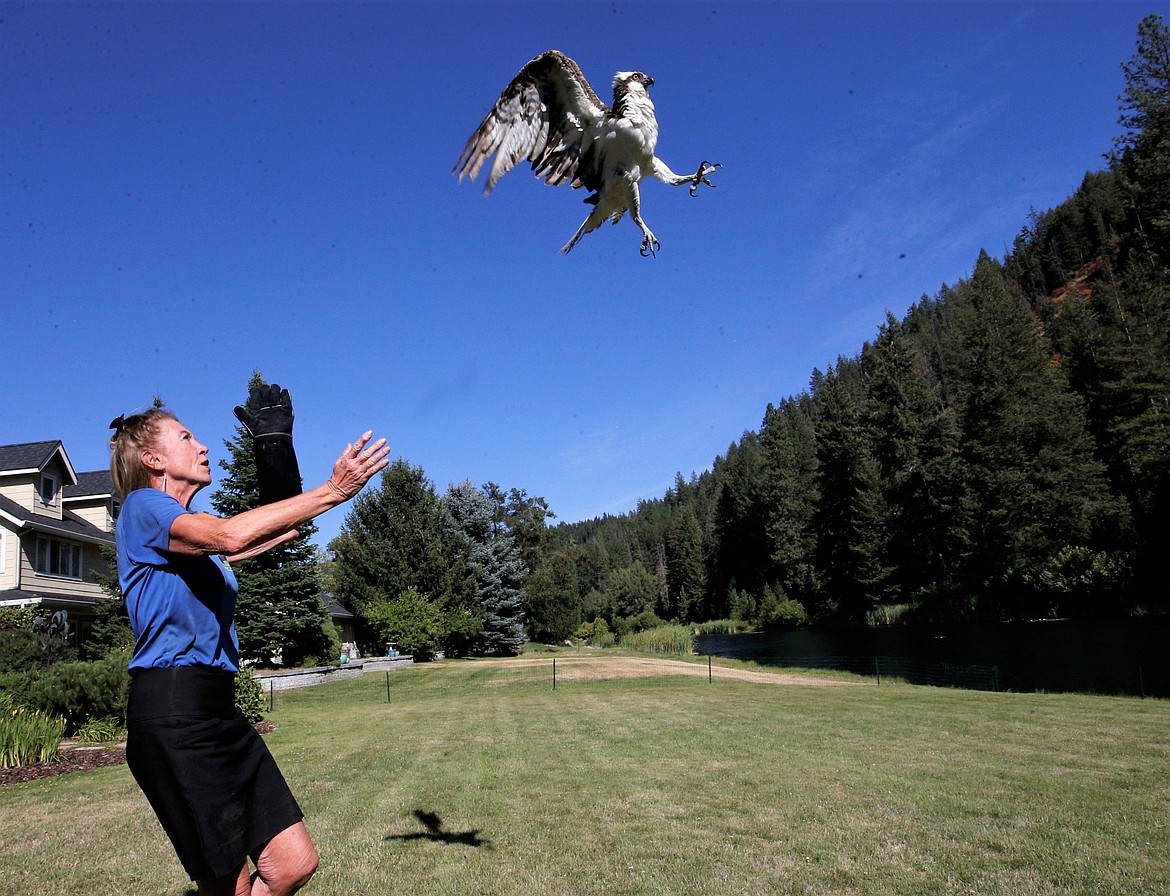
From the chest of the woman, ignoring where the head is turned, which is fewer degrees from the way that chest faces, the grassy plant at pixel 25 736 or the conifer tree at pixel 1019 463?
the conifer tree

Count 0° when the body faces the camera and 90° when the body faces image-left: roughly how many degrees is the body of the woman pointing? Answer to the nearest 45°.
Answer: approximately 270°

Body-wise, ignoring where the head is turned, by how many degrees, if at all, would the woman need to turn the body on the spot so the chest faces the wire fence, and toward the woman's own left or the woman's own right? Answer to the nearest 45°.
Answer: approximately 45° to the woman's own left

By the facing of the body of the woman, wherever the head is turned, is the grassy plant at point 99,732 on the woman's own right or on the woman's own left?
on the woman's own left

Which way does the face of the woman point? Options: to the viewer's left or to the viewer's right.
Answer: to the viewer's right

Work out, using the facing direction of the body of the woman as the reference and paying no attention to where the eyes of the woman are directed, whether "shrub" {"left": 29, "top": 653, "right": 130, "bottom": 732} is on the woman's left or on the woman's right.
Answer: on the woman's left

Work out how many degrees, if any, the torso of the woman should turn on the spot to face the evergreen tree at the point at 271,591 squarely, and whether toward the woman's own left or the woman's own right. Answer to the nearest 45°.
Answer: approximately 90° to the woman's own left

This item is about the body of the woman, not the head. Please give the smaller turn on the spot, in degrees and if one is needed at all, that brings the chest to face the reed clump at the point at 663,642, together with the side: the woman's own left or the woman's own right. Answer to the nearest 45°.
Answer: approximately 45° to the woman's own left

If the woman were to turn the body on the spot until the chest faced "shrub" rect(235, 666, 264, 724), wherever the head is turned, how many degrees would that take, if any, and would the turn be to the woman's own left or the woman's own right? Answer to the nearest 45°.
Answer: approximately 90° to the woman's own left
